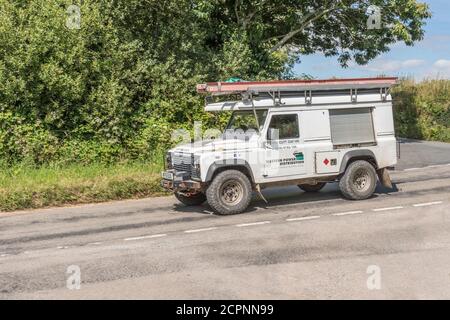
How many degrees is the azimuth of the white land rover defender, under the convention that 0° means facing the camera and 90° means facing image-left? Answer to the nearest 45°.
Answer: approximately 45°

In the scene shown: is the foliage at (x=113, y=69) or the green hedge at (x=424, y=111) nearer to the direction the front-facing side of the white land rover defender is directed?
the foliage

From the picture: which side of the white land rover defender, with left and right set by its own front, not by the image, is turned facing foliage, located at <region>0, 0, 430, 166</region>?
right

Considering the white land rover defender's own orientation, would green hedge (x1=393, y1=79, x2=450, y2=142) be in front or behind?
behind
